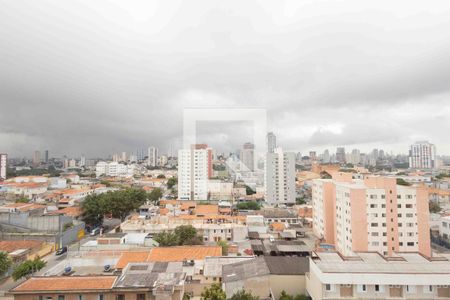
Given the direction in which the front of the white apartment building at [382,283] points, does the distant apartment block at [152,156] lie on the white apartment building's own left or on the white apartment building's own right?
on the white apartment building's own right

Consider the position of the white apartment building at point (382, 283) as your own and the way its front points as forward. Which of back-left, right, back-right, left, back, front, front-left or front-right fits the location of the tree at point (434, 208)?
back

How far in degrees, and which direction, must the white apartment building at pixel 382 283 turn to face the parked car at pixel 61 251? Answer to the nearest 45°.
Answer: approximately 90° to its right

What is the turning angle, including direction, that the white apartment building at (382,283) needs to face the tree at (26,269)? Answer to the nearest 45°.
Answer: approximately 90° to its right

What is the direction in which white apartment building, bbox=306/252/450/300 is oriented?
toward the camera

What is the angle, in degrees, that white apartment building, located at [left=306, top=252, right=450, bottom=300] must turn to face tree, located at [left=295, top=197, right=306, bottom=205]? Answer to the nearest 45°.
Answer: approximately 180°

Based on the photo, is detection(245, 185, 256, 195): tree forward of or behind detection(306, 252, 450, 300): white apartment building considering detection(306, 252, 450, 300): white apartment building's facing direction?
behind

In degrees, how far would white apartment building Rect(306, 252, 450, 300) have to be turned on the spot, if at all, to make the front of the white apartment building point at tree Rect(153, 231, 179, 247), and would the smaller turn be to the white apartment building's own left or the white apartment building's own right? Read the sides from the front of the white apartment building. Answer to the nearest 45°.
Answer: approximately 90° to the white apartment building's own right

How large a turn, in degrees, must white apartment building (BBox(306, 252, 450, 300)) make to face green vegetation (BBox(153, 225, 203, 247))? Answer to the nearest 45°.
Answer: approximately 90° to its right

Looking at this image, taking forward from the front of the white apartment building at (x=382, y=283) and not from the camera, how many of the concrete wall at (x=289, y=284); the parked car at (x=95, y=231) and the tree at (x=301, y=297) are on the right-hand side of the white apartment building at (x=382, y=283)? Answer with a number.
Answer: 3

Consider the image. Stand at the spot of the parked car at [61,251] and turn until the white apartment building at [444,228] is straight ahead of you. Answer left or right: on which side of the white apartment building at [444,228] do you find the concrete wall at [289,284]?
right

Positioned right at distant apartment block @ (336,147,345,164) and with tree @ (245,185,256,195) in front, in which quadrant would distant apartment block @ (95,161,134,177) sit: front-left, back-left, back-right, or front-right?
front-right

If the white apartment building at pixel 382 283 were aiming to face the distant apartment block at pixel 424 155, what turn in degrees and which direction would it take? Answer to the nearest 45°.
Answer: approximately 180°

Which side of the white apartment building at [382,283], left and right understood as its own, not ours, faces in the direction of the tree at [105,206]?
right

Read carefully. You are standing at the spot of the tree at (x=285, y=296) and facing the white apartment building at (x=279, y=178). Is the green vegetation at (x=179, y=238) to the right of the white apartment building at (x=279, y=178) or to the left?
left

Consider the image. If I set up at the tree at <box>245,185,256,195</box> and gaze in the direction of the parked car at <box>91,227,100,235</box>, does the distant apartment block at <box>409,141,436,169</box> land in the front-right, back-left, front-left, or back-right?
back-left

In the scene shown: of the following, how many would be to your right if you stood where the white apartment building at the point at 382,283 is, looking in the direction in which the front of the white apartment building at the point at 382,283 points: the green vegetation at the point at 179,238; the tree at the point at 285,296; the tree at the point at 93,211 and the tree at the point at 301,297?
4

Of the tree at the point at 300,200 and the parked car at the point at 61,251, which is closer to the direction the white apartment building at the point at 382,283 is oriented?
the parked car
